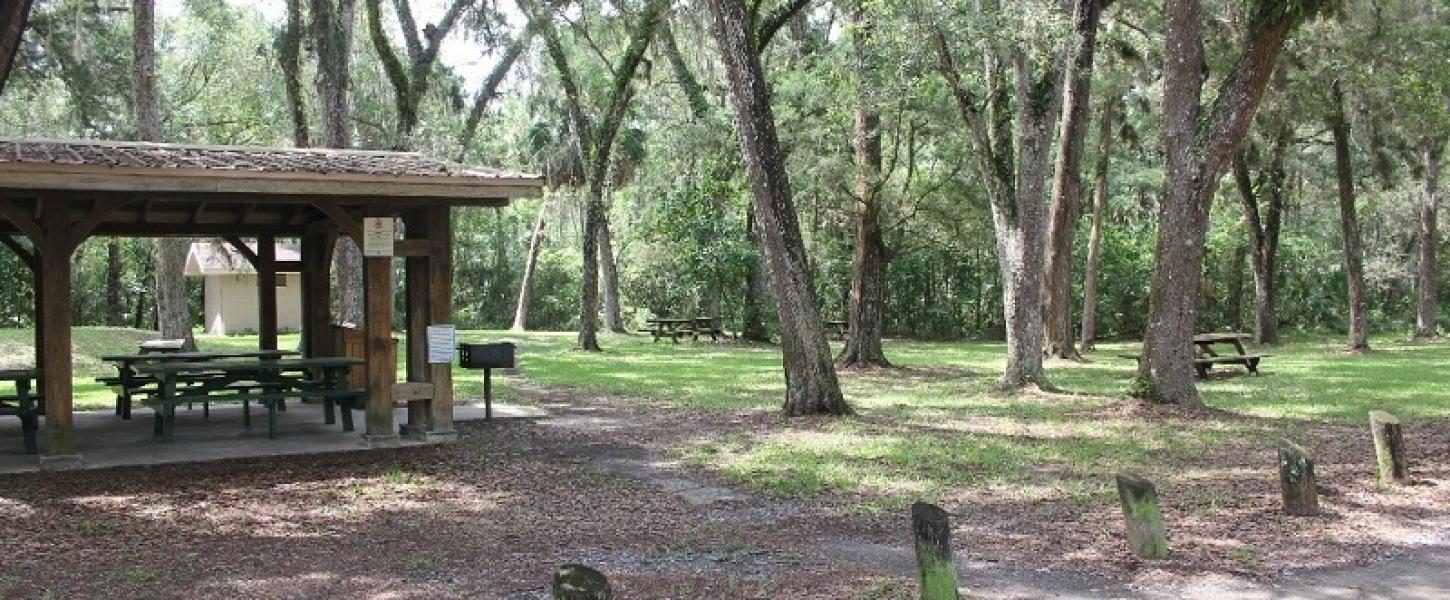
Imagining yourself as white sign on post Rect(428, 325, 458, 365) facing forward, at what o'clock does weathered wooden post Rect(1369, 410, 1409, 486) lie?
The weathered wooden post is roughly at 10 o'clock from the white sign on post.

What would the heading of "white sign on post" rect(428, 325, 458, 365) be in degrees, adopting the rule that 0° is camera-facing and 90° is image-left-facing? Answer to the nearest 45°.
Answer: approximately 0°

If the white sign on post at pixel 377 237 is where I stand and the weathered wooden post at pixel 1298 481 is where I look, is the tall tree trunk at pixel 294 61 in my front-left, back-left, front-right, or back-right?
back-left

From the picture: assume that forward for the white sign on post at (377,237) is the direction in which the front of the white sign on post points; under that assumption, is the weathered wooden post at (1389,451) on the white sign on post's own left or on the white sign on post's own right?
on the white sign on post's own left

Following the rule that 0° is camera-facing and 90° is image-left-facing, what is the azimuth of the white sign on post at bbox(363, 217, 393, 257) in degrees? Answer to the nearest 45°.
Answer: approximately 0°

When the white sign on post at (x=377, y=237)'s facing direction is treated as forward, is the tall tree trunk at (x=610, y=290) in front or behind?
behind

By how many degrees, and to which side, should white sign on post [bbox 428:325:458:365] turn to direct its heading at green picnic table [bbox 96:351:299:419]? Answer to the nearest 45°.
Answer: approximately 135° to its right

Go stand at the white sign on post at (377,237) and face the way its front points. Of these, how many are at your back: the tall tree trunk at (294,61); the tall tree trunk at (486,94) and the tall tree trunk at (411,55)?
3

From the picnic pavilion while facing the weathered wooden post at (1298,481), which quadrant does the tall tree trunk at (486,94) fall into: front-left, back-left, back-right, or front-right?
back-left

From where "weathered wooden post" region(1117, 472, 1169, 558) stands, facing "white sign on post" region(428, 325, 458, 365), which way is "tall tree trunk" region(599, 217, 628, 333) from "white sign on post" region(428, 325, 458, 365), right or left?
right

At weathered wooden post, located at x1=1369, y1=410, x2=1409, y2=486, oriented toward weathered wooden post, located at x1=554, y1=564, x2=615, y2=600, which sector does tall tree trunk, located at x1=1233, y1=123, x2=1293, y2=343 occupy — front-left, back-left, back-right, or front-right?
back-right

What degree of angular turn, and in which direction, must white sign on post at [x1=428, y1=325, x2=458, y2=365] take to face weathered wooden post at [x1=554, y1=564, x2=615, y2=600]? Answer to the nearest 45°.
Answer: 0° — it already faces it
